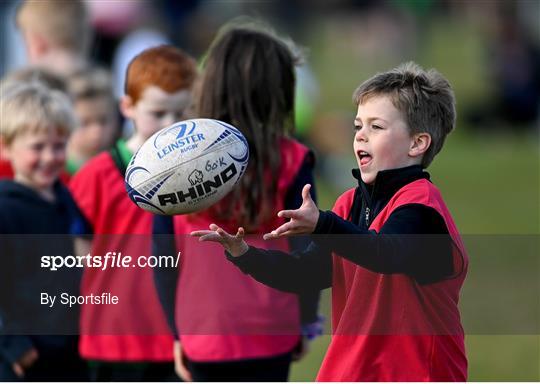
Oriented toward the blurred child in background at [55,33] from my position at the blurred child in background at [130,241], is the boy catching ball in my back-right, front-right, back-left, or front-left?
back-right

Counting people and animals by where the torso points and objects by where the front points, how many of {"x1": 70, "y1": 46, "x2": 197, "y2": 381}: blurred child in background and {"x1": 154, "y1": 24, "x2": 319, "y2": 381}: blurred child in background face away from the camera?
1

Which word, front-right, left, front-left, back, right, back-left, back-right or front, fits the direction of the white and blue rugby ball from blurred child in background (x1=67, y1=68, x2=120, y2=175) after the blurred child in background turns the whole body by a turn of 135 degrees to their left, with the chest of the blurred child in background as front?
right

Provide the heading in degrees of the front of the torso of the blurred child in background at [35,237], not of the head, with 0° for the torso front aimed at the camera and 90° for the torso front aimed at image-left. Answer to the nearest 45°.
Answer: approximately 315°

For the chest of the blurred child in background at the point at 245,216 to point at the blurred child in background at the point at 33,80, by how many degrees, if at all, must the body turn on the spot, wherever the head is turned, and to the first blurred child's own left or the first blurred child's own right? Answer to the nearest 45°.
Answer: approximately 45° to the first blurred child's own left

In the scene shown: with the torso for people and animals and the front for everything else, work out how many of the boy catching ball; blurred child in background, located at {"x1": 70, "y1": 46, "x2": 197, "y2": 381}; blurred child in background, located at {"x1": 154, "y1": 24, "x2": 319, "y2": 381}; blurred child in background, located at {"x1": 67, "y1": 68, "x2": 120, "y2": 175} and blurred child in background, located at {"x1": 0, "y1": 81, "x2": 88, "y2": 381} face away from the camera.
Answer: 1

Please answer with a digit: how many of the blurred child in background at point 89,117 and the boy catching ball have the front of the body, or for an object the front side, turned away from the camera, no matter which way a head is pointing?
0

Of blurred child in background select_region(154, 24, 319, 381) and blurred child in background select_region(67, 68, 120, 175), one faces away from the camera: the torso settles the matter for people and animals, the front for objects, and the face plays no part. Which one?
blurred child in background select_region(154, 24, 319, 381)

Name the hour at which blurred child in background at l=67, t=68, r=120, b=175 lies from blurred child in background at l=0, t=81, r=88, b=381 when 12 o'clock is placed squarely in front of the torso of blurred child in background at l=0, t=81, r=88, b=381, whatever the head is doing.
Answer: blurred child in background at l=67, t=68, r=120, b=175 is roughly at 8 o'clock from blurred child in background at l=0, t=81, r=88, b=381.

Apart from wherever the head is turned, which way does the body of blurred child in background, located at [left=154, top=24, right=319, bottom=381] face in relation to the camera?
away from the camera

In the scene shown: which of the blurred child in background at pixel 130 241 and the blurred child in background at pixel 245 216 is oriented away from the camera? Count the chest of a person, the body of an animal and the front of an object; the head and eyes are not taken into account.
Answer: the blurred child in background at pixel 245 216

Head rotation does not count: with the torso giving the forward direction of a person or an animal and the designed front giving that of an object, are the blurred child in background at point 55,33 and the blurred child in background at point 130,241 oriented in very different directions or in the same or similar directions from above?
very different directions

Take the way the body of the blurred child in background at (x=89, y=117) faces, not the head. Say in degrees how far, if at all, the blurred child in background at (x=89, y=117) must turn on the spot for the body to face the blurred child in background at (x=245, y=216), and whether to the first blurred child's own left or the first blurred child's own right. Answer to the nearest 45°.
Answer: approximately 45° to the first blurred child's own left

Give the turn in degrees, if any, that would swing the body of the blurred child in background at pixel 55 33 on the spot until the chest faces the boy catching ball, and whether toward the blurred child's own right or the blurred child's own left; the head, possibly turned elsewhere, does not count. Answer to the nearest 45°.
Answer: approximately 135° to the blurred child's own left

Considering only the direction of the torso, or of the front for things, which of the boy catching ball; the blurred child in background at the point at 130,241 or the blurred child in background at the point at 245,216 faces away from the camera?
the blurred child in background at the point at 245,216

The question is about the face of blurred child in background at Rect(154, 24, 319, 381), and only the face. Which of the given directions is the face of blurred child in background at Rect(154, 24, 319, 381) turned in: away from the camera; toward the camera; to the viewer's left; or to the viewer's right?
away from the camera
